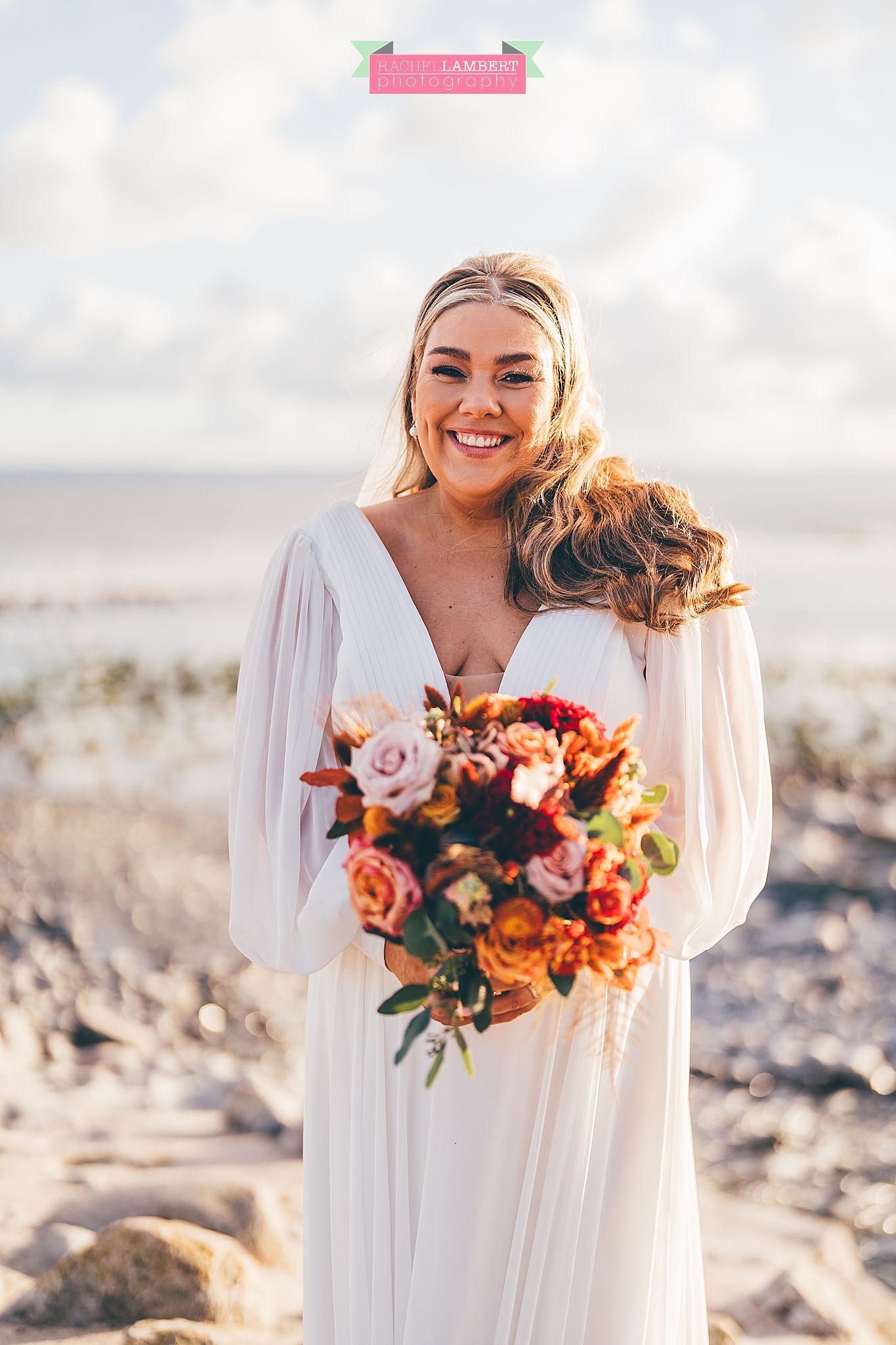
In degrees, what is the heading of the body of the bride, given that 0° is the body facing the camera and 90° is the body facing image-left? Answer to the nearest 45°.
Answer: approximately 0°
